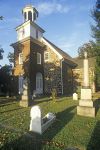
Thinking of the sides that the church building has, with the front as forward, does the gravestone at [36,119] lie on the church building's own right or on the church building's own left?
on the church building's own left

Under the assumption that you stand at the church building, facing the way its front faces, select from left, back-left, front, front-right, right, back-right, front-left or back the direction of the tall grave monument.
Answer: front-left

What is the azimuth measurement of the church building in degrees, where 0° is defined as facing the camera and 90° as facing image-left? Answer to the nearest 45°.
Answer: approximately 45°

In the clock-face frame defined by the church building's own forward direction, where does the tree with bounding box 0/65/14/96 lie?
The tree is roughly at 2 o'clock from the church building.

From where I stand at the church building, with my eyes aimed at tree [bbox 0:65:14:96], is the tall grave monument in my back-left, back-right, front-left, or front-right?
back-left
